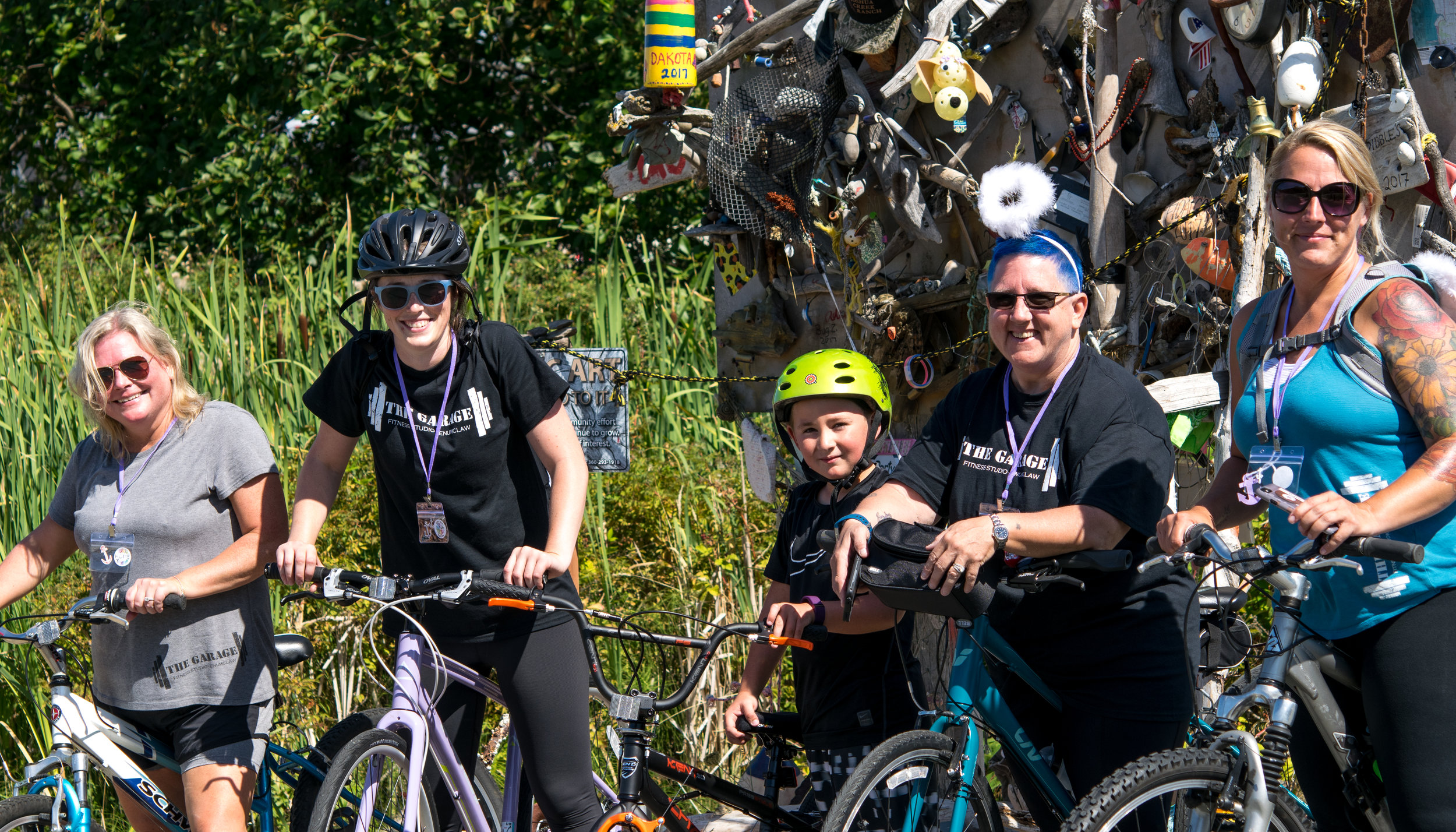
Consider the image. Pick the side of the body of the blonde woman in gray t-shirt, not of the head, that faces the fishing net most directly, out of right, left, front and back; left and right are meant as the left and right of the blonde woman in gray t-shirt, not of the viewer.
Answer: back

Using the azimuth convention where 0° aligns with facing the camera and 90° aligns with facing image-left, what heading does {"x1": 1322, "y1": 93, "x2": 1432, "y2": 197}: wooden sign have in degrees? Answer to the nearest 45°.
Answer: approximately 0°

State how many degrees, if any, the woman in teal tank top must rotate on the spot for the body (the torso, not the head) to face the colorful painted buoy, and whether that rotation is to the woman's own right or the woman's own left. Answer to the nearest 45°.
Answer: approximately 90° to the woman's own right

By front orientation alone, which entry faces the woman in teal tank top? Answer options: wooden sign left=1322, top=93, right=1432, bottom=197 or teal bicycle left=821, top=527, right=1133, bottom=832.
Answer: the wooden sign

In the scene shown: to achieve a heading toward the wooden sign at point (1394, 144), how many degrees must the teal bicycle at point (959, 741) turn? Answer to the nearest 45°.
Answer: approximately 180°

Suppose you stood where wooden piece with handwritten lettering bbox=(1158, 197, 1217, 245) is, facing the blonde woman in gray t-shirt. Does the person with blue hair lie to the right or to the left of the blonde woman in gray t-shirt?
left

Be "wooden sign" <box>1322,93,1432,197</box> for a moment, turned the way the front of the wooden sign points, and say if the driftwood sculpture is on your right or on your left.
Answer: on your right

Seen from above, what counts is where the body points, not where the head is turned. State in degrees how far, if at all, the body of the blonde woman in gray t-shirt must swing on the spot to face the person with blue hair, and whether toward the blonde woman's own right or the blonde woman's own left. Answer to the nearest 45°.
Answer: approximately 90° to the blonde woman's own left

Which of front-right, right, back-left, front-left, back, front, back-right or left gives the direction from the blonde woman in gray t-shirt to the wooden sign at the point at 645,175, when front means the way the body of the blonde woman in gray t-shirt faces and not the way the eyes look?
back
